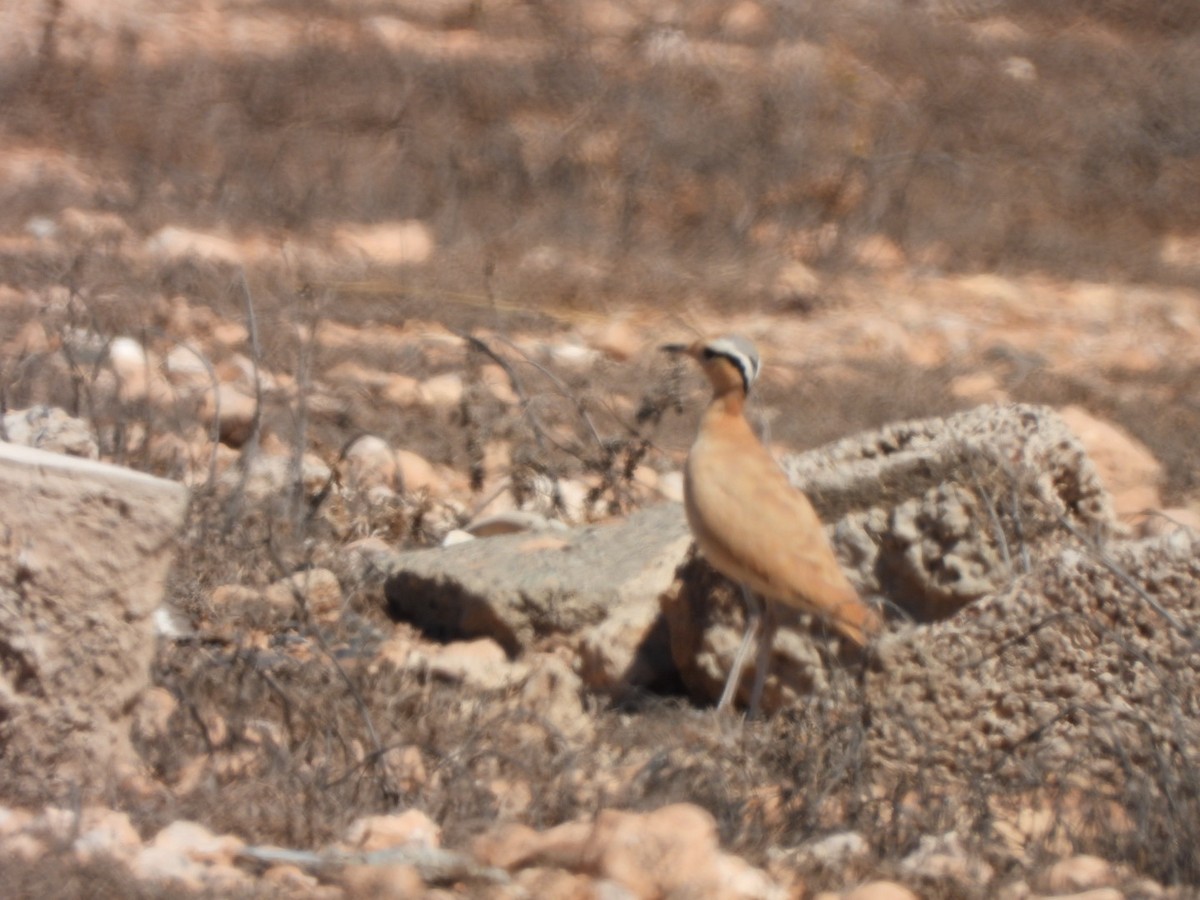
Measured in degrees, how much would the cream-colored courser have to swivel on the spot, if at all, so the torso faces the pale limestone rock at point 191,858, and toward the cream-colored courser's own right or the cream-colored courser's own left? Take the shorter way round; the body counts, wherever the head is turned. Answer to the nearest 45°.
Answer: approximately 45° to the cream-colored courser's own left

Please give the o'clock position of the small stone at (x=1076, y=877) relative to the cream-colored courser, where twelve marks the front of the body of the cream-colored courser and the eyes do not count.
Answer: The small stone is roughly at 8 o'clock from the cream-colored courser.

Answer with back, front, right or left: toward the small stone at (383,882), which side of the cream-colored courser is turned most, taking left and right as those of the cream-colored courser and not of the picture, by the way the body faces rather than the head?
left

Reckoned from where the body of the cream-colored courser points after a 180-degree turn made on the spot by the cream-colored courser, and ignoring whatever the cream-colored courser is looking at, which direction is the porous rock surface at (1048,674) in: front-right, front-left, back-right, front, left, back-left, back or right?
front-right

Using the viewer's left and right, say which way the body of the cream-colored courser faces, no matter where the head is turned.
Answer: facing to the left of the viewer

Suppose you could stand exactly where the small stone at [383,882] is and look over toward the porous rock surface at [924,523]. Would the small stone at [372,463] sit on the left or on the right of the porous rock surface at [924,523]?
left

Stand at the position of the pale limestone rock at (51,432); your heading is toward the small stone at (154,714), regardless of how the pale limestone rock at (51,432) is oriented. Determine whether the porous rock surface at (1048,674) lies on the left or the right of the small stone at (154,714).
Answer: left

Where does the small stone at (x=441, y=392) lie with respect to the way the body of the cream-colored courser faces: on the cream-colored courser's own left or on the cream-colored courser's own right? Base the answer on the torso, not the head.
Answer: on the cream-colored courser's own right

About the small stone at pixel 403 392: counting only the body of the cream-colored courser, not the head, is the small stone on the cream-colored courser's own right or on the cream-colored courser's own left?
on the cream-colored courser's own right
